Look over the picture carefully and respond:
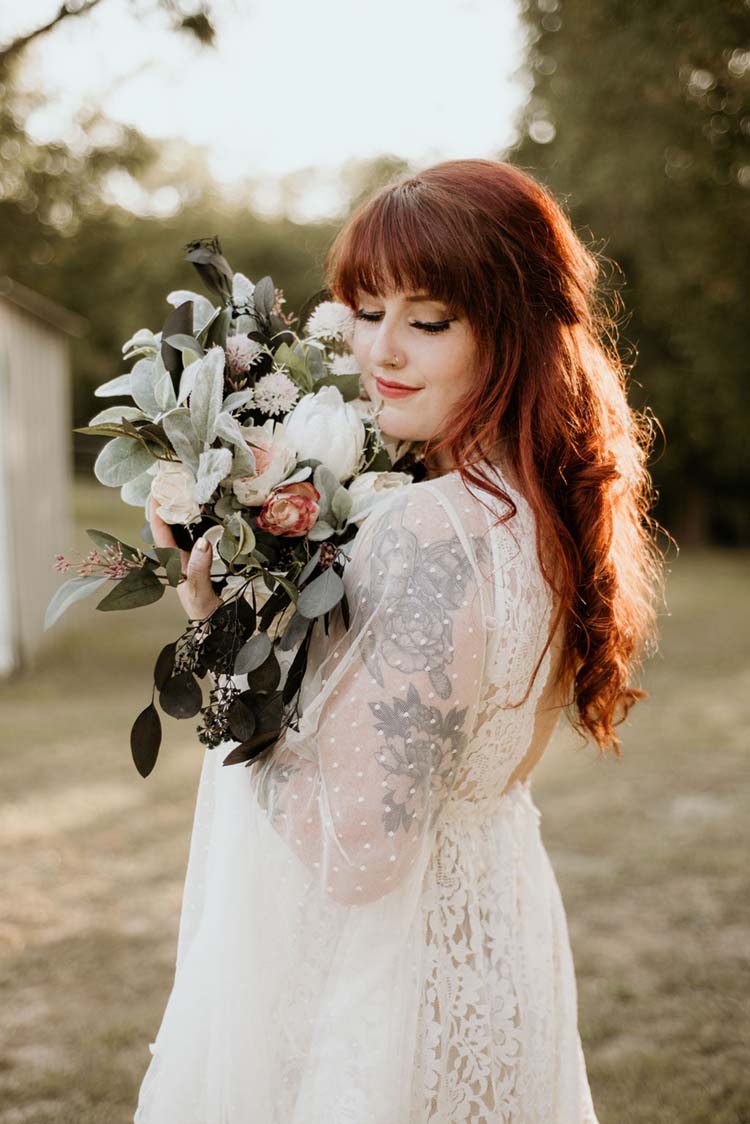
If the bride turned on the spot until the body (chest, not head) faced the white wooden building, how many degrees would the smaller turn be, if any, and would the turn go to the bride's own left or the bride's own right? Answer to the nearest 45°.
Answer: approximately 45° to the bride's own right

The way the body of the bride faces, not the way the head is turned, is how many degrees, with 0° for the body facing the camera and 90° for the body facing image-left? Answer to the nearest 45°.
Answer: approximately 90°
